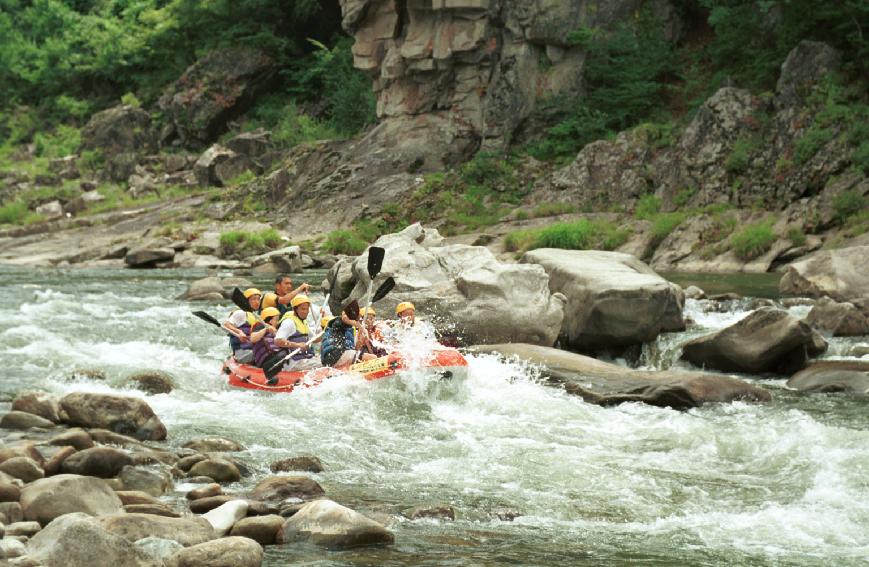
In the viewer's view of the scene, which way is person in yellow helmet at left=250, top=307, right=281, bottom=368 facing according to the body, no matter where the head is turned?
to the viewer's right

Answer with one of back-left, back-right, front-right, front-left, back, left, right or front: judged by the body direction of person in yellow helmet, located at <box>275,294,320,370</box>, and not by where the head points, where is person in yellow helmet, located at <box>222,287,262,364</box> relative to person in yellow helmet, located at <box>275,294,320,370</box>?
back

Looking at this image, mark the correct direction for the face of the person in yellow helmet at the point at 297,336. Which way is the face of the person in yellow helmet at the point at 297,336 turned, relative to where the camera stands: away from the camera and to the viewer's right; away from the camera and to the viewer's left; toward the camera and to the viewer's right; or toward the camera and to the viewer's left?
toward the camera and to the viewer's right

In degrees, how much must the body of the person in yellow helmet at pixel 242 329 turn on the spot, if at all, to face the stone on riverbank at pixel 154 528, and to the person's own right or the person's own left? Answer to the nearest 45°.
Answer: approximately 45° to the person's own right

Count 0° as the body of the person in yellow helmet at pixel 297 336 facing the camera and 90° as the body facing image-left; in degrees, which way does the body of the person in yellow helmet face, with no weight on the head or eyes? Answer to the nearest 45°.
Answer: approximately 315°

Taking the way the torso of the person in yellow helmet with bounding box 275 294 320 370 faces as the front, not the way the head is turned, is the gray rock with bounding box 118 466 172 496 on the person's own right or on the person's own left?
on the person's own right

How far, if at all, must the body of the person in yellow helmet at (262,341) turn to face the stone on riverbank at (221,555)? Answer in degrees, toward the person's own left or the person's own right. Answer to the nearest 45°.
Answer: approximately 90° to the person's own right

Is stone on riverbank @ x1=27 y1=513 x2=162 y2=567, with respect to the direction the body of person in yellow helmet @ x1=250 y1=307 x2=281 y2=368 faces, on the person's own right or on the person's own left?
on the person's own right

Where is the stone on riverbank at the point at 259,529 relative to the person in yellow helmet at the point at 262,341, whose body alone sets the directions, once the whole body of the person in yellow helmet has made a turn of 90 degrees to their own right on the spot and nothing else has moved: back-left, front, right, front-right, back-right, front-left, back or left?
front

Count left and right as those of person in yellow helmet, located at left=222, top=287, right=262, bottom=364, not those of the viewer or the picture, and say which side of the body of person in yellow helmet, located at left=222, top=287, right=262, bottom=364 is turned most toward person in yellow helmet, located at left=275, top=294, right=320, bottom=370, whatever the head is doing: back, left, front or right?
front

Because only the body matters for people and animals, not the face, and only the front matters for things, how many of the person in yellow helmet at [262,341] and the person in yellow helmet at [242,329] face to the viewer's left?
0

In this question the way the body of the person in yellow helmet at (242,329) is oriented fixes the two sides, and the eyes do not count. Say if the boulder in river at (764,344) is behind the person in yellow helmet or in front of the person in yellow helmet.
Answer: in front
